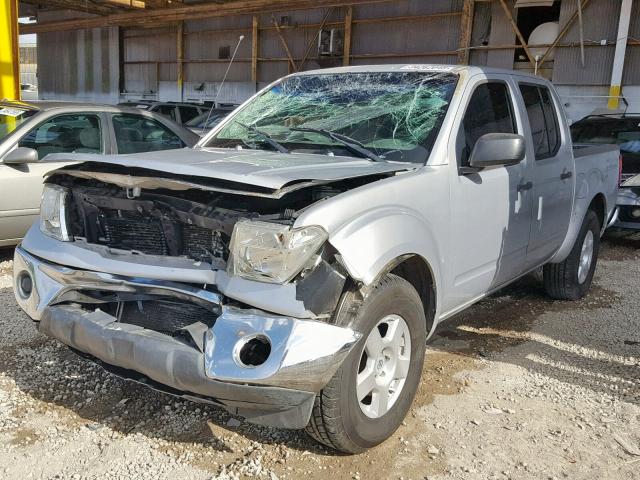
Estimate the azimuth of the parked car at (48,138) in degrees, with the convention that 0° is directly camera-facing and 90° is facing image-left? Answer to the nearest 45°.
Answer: approximately 45°

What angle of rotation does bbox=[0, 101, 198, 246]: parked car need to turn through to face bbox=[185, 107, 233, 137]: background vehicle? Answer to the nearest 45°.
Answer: approximately 135° to its right

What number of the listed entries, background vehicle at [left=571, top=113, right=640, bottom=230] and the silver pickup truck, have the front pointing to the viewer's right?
0

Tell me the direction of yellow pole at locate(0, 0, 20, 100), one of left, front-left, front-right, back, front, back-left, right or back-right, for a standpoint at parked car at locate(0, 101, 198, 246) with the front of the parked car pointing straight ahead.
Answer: back-right

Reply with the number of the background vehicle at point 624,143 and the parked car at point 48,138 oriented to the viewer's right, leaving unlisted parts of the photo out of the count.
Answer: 0

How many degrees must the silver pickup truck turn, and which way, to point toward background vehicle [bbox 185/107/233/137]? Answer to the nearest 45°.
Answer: approximately 135° to its right

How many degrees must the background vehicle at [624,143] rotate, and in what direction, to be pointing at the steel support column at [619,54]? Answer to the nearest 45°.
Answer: approximately 135° to its right
